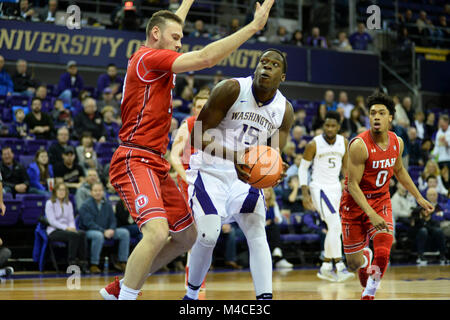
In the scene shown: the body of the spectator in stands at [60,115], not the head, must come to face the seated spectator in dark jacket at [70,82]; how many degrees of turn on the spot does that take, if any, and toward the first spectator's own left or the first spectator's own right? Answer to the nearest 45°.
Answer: approximately 135° to the first spectator's own left

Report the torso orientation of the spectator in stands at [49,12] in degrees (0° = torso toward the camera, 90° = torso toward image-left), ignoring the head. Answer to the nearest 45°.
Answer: approximately 315°

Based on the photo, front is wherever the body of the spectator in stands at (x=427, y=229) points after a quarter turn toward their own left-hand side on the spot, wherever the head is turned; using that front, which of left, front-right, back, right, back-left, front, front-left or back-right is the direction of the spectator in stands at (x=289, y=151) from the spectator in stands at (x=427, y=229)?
back

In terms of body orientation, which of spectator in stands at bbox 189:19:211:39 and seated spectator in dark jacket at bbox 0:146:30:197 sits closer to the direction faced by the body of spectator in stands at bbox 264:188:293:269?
the seated spectator in dark jacket

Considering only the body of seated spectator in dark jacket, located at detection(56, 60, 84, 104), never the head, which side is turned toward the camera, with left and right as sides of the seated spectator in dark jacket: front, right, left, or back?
front

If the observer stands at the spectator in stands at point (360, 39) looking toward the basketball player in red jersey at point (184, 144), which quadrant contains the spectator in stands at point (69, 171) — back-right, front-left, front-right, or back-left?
front-right

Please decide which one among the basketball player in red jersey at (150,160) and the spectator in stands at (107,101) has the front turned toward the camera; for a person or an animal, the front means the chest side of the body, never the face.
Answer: the spectator in stands

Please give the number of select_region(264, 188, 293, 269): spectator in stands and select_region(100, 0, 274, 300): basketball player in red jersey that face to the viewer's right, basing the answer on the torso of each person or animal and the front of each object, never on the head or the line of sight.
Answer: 1

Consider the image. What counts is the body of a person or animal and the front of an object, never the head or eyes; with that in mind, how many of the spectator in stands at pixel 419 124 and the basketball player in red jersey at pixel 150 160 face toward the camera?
1

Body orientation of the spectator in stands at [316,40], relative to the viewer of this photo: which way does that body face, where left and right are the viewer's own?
facing the viewer

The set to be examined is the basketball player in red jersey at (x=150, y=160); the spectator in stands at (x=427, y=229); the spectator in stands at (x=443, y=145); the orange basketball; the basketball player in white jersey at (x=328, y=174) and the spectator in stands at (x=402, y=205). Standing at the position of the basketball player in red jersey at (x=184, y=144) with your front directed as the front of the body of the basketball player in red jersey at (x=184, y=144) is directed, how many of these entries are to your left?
4

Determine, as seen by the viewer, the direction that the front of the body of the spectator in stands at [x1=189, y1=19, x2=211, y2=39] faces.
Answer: toward the camera
